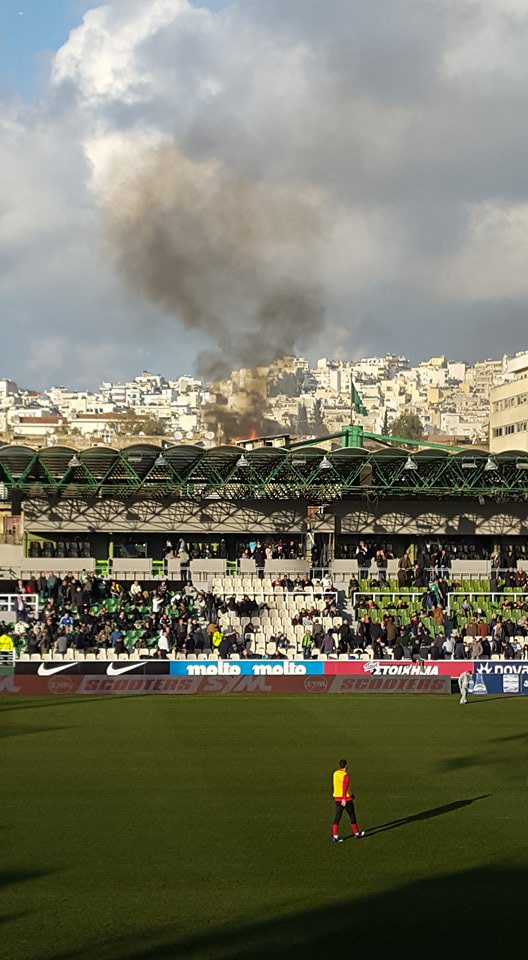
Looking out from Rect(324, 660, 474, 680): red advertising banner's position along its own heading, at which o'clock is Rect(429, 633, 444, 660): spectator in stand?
The spectator in stand is roughly at 7 o'clock from the red advertising banner.

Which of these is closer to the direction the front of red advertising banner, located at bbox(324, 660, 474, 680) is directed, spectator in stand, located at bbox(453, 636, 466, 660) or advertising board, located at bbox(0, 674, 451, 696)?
the advertising board

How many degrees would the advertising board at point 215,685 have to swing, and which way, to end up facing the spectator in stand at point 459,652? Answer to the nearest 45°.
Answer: approximately 90° to its left

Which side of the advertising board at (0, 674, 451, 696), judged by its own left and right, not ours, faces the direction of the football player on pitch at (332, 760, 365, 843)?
front

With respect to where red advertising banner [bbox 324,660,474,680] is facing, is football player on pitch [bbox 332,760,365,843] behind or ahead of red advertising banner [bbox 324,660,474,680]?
ahead

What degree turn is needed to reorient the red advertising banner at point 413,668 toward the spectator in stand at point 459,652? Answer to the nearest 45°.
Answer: approximately 135° to its left

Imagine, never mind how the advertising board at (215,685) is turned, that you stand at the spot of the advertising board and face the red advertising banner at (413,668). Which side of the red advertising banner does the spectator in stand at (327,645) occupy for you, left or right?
left

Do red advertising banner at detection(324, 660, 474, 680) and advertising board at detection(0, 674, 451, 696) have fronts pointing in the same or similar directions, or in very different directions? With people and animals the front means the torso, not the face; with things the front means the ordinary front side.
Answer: same or similar directions

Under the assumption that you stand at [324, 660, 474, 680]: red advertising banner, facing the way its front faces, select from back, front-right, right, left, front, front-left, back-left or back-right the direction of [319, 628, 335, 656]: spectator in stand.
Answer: back-right

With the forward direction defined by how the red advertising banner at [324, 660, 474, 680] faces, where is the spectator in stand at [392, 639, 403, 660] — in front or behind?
behind

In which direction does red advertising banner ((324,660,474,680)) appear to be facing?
toward the camera

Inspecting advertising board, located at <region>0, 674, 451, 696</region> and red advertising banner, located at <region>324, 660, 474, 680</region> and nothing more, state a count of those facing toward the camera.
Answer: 2

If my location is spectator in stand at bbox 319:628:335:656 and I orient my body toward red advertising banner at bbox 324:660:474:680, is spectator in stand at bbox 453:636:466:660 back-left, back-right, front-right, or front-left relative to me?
front-left
